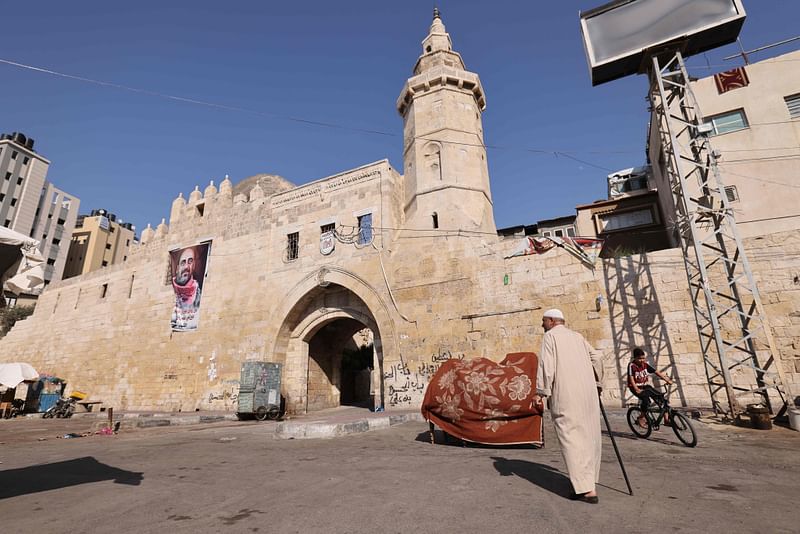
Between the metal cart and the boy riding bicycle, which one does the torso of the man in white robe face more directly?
the metal cart

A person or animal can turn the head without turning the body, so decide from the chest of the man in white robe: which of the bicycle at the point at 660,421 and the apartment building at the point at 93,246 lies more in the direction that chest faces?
the apartment building

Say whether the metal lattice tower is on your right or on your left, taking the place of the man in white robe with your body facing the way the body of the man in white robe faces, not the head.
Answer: on your right

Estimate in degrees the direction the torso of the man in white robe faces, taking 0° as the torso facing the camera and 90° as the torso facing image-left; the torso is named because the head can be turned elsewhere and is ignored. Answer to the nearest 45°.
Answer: approximately 135°

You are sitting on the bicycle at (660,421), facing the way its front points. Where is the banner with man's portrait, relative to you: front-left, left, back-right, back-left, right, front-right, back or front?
back-right

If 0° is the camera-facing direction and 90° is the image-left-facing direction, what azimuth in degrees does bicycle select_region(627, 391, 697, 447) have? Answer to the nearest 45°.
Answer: approximately 315°

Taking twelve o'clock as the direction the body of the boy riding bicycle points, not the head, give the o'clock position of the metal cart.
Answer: The metal cart is roughly at 5 o'clock from the boy riding bicycle.

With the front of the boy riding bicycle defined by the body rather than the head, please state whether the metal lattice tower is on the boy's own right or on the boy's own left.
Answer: on the boy's own left

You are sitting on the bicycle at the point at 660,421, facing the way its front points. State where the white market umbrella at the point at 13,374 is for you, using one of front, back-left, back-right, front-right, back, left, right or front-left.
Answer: back-right

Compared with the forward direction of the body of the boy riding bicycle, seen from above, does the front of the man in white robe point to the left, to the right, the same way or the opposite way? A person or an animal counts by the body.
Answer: the opposite way

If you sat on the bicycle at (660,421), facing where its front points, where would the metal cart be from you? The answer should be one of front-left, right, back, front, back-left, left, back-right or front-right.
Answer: back-right

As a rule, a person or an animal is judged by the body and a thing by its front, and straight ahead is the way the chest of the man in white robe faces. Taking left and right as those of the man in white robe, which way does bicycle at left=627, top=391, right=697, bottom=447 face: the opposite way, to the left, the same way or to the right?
the opposite way
